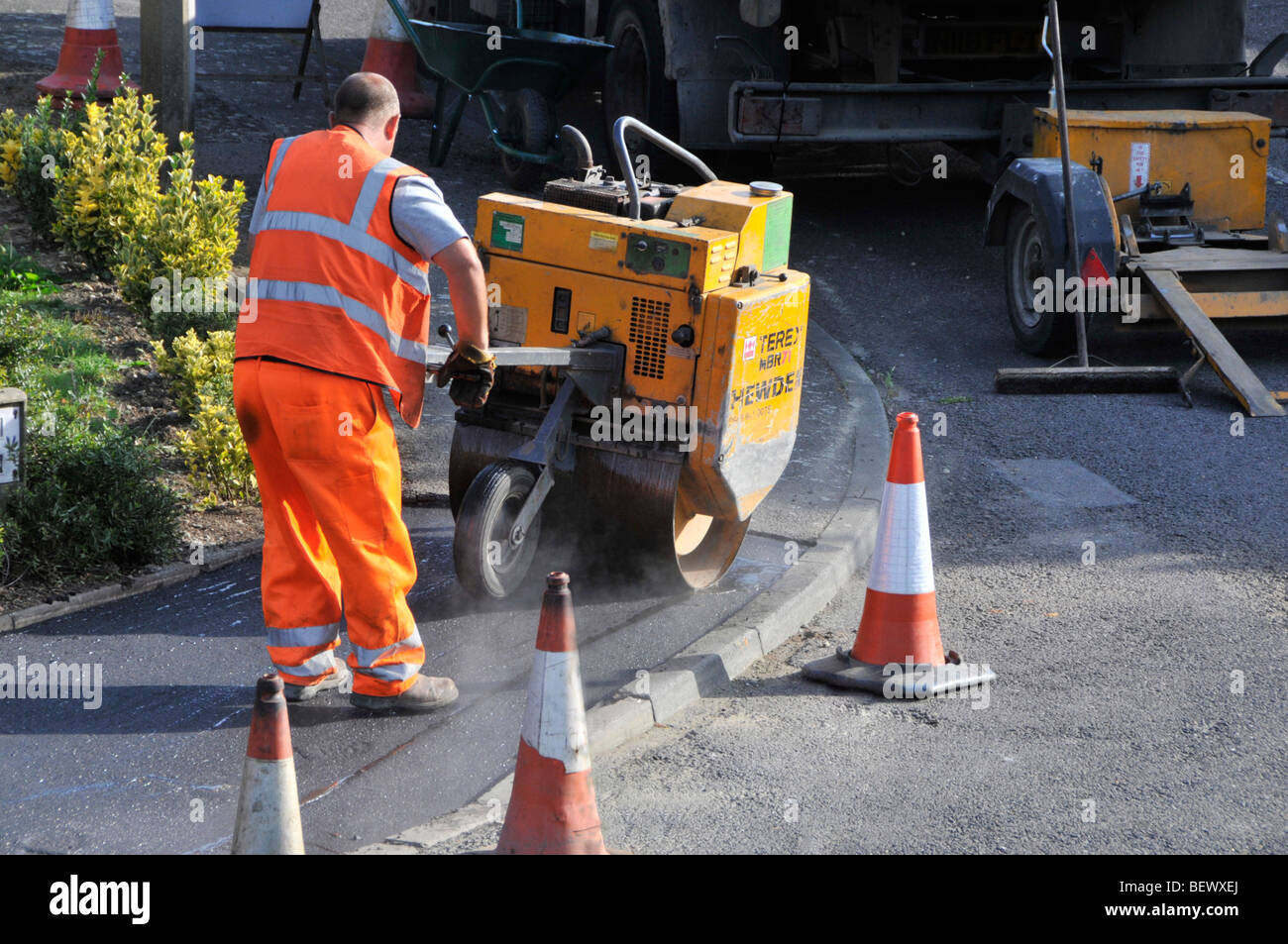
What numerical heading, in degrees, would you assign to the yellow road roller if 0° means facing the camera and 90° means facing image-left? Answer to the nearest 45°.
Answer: approximately 225°

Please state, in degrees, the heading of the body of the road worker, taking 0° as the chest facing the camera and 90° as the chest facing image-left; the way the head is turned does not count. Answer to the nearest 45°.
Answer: approximately 225°

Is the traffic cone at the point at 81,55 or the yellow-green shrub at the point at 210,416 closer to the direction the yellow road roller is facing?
the traffic cone

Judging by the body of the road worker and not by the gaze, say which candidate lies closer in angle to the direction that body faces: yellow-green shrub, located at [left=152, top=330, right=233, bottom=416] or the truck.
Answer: the truck

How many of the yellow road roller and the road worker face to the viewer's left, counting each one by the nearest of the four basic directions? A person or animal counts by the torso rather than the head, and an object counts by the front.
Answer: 0

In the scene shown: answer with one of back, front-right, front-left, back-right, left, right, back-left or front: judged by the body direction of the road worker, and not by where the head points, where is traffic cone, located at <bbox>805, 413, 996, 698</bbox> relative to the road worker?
front-right

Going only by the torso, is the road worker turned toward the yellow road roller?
yes

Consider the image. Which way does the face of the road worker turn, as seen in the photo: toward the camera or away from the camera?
away from the camera

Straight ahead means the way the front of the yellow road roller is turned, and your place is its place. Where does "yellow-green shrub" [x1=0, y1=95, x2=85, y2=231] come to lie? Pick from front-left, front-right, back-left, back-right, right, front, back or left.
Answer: left

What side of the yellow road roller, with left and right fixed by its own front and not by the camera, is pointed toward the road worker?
back

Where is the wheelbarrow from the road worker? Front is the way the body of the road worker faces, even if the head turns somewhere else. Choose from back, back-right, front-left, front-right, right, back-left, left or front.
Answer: front-left

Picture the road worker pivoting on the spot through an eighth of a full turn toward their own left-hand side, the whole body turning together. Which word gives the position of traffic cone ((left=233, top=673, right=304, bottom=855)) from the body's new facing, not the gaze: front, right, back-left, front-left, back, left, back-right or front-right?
back

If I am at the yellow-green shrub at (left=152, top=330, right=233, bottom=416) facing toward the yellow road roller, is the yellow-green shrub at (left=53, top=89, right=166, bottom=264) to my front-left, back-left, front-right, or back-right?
back-left
